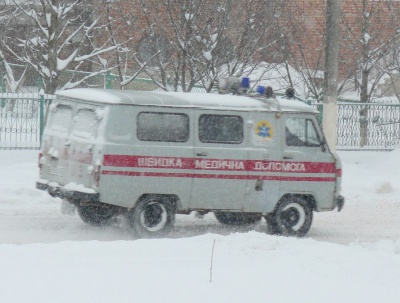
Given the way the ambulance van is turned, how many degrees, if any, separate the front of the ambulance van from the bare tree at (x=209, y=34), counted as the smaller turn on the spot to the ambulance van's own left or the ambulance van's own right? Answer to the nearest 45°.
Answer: approximately 45° to the ambulance van's own left

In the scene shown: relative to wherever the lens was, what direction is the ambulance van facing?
facing away from the viewer and to the right of the viewer

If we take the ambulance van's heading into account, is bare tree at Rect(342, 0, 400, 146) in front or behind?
in front
